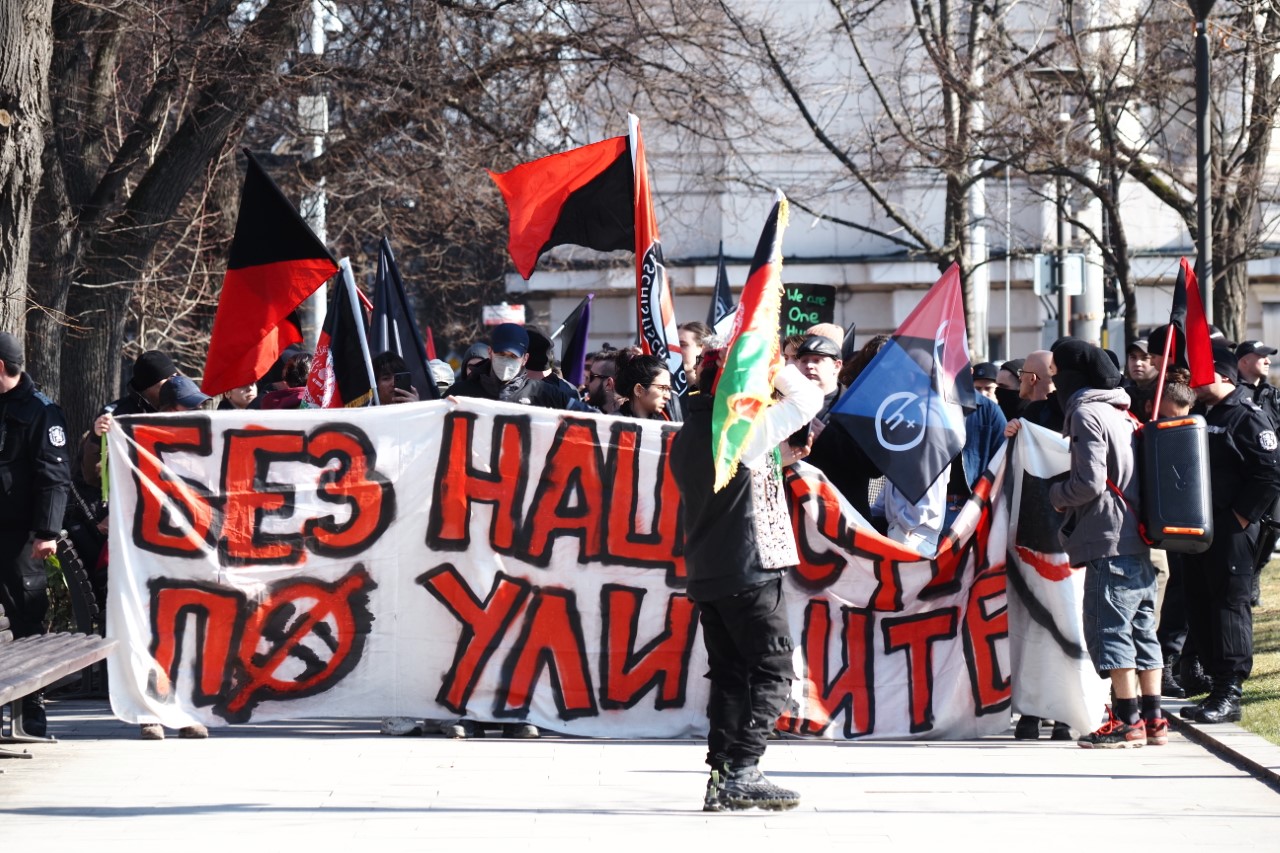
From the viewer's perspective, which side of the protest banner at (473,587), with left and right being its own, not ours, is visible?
front

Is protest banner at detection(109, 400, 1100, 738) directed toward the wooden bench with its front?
no

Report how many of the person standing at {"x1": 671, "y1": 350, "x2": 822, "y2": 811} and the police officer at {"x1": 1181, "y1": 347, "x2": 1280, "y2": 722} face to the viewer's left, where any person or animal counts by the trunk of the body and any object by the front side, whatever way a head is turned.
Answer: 1

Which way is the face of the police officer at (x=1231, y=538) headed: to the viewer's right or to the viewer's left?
to the viewer's left

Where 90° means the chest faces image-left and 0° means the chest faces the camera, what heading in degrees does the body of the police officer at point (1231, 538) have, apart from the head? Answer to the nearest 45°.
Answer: approximately 90°

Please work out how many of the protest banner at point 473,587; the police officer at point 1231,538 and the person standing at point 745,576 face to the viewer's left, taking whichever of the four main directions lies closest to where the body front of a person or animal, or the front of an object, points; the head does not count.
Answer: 1

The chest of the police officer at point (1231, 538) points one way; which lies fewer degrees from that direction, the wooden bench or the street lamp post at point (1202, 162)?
the wooden bench

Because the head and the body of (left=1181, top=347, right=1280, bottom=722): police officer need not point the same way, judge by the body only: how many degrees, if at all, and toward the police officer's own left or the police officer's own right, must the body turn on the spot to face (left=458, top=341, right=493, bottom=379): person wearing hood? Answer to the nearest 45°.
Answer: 0° — they already face them

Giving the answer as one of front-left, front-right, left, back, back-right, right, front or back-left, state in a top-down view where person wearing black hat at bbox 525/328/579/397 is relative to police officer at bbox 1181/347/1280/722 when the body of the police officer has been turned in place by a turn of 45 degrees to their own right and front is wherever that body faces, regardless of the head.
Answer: front-left

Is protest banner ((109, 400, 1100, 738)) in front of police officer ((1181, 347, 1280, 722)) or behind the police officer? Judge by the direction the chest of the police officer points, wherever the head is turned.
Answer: in front

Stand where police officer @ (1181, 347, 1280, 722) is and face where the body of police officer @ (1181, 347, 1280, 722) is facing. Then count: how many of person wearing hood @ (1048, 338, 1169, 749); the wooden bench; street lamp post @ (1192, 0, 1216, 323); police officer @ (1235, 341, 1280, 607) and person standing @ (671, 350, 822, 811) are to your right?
2

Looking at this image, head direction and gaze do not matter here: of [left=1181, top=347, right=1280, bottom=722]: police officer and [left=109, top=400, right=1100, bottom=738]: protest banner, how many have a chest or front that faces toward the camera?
1

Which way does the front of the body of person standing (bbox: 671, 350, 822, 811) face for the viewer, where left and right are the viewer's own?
facing away from the viewer and to the right of the viewer

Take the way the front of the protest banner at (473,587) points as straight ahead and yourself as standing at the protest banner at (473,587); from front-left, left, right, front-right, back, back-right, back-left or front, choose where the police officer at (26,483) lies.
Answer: right

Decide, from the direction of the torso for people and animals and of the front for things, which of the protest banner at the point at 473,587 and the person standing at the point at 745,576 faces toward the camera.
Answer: the protest banner

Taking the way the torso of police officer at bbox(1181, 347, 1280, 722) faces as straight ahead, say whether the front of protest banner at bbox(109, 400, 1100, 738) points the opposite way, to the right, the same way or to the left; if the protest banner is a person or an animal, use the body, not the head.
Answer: to the left
